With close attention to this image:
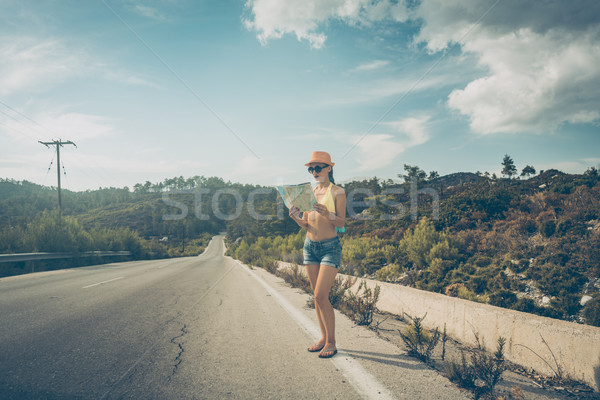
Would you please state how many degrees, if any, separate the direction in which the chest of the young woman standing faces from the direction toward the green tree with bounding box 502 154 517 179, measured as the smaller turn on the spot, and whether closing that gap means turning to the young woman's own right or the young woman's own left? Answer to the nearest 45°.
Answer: approximately 180°

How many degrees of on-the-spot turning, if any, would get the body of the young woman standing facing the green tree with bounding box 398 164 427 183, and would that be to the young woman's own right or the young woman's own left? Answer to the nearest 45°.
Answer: approximately 135° to the young woman's own right

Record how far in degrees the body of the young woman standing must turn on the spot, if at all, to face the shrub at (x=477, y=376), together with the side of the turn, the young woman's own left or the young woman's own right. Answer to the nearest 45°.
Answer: approximately 90° to the young woman's own left

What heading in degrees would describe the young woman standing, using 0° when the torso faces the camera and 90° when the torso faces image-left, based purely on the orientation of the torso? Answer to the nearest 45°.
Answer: approximately 45°
